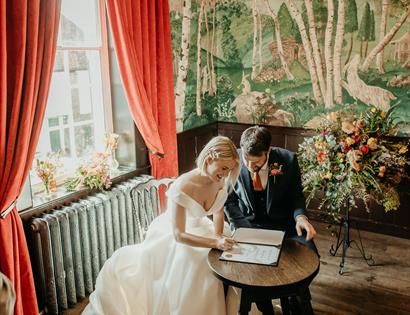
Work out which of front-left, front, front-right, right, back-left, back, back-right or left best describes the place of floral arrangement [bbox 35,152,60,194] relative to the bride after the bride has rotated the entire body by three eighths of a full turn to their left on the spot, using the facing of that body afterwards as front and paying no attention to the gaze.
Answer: front-left

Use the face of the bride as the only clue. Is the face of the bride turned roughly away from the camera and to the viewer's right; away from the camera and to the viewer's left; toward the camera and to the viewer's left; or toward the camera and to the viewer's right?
toward the camera and to the viewer's right

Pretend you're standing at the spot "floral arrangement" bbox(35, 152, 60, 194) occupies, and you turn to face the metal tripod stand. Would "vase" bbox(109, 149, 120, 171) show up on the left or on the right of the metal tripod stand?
left

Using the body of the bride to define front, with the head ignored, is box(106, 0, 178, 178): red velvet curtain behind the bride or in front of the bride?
behind

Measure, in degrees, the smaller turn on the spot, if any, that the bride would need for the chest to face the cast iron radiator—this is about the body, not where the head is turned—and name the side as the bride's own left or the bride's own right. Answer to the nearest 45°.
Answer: approximately 180°

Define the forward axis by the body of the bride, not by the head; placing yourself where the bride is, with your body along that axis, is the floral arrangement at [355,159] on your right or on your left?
on your left

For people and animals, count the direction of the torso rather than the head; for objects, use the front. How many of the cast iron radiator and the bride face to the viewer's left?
0

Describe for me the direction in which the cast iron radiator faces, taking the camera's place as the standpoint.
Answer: facing the viewer and to the right of the viewer

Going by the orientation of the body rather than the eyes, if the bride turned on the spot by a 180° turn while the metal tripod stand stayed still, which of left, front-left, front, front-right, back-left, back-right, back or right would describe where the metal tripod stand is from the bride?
right

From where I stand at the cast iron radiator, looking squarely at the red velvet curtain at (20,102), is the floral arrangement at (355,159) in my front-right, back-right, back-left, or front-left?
back-left

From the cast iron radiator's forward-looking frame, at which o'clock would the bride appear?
The bride is roughly at 12 o'clock from the cast iron radiator.
